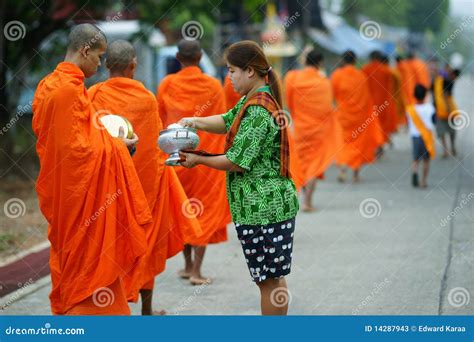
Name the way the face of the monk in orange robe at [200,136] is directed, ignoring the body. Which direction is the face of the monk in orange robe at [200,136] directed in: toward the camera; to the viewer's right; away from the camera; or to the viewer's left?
away from the camera

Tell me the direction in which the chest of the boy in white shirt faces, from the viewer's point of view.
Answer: away from the camera

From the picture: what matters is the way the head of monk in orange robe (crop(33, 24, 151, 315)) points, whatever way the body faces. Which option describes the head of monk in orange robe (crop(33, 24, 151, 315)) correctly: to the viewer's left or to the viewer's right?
to the viewer's right

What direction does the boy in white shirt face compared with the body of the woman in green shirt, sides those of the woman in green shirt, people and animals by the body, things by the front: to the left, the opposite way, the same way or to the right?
to the right

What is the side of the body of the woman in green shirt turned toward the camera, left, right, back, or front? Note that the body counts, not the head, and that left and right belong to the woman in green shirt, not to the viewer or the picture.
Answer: left
